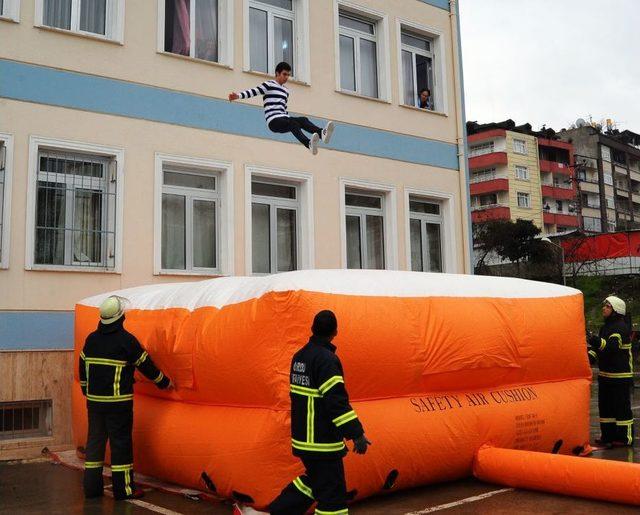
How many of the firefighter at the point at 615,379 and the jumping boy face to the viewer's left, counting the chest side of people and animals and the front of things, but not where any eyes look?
1

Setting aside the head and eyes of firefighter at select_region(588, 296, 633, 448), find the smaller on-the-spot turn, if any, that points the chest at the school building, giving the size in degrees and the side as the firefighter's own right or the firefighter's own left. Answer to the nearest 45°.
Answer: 0° — they already face it

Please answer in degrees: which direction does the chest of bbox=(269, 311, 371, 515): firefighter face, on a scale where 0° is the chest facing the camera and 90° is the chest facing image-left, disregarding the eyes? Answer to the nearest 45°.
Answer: approximately 225°

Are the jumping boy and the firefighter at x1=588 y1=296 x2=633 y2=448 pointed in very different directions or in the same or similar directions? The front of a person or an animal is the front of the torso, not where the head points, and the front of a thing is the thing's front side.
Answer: very different directions

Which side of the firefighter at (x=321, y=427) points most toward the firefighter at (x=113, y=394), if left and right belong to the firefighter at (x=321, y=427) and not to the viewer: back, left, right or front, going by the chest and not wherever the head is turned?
left

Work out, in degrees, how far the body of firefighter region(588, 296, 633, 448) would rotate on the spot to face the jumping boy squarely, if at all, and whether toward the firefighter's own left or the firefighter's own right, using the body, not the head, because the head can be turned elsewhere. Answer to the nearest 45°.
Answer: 0° — they already face them

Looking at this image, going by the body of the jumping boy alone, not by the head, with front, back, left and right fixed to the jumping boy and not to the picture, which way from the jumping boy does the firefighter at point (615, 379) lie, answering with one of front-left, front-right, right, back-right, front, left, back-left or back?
front-left

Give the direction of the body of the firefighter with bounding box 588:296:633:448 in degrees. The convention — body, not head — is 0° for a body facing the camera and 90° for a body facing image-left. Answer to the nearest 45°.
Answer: approximately 90°

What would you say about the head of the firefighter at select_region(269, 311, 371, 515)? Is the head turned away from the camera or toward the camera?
away from the camera

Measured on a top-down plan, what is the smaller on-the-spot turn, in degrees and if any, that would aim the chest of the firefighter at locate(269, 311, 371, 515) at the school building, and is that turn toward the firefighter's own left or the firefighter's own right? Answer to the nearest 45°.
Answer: approximately 45° to the firefighter's own left
